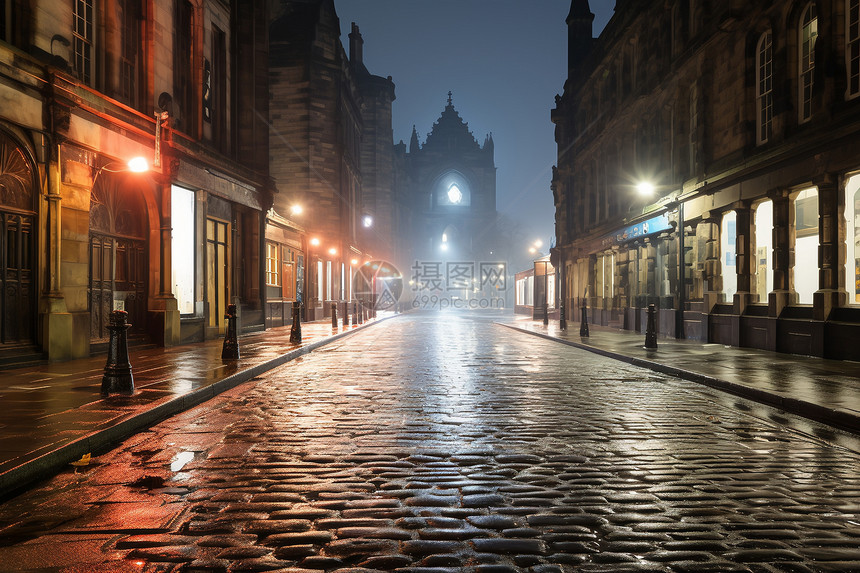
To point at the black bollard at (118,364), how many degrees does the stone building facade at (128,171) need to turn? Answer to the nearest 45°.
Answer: approximately 45° to its right

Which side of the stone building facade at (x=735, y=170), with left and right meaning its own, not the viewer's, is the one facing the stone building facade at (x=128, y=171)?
front

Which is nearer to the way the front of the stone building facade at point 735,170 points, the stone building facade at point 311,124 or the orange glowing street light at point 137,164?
the orange glowing street light

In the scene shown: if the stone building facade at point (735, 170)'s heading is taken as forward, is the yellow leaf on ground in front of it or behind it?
in front

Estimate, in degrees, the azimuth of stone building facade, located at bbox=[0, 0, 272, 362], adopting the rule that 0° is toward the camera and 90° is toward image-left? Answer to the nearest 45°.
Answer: approximately 315°

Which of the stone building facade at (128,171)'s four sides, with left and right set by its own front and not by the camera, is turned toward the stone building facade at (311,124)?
left

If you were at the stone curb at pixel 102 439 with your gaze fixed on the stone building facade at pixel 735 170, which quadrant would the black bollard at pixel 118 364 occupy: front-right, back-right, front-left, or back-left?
front-left

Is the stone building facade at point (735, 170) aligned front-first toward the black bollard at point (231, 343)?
yes

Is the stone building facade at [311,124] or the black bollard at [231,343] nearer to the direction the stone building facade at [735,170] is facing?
the black bollard

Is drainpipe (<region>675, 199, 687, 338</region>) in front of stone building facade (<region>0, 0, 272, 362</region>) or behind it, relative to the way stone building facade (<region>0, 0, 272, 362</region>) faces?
in front

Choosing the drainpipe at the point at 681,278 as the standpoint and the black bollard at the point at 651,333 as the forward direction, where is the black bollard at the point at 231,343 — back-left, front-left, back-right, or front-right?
front-right

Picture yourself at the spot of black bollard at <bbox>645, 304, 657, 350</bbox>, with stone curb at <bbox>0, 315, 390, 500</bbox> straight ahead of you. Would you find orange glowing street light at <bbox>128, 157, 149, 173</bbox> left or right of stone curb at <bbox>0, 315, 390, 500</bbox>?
right

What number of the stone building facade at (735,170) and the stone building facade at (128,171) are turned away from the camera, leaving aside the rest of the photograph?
0

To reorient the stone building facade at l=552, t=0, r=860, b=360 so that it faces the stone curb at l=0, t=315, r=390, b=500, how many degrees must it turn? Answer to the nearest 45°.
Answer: approximately 45° to its left
